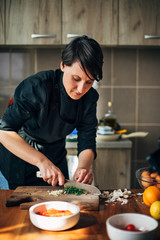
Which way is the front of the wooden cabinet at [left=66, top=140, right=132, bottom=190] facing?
toward the camera

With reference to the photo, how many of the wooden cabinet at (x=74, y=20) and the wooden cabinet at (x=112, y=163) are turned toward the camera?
2

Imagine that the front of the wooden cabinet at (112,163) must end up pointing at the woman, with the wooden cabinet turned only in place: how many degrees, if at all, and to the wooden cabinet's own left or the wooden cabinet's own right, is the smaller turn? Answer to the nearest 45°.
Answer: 0° — it already faces them

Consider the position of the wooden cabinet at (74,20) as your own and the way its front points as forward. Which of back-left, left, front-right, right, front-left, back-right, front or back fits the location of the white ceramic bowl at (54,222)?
front

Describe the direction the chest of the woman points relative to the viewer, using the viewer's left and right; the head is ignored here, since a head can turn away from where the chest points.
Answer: facing the viewer and to the right of the viewer

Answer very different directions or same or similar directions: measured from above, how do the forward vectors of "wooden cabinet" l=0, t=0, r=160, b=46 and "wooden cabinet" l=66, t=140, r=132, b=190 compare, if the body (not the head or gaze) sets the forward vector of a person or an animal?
same or similar directions

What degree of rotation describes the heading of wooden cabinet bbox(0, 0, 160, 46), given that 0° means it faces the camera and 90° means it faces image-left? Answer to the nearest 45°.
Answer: approximately 0°

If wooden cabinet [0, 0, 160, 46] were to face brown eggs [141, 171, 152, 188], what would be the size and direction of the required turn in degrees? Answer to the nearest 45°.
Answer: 0° — it already faces it

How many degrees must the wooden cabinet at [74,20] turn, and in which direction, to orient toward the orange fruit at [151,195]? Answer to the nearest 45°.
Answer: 0° — it already faces it

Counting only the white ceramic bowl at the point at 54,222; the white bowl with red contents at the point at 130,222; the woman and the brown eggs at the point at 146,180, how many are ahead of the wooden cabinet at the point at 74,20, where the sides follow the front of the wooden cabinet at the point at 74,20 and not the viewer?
4

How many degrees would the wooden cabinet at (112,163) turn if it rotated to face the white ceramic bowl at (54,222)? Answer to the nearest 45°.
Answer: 0° — it already faces it

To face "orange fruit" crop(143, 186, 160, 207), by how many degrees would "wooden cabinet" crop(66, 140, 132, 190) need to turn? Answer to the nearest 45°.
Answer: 0° — it already faces it

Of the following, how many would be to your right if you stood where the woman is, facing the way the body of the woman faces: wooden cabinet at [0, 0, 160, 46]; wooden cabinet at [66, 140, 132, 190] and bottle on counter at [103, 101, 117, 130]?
0

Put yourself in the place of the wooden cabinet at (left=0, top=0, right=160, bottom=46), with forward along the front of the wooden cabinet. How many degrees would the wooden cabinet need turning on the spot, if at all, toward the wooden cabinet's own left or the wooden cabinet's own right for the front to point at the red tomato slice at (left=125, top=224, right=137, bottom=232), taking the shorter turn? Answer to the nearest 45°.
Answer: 0° — it already faces it
